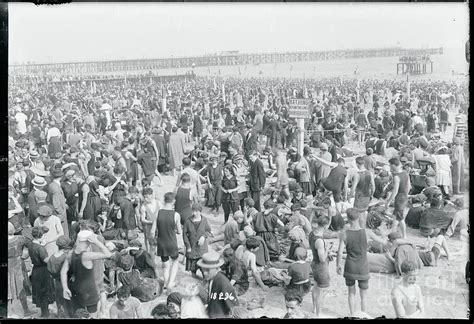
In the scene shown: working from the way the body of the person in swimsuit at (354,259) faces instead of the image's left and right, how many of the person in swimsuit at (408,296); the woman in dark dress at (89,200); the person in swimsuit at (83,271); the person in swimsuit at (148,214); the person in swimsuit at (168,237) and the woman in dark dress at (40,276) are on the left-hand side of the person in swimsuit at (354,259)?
5

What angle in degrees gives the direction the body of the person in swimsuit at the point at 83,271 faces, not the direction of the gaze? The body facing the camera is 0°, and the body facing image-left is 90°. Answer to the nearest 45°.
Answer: approximately 225°

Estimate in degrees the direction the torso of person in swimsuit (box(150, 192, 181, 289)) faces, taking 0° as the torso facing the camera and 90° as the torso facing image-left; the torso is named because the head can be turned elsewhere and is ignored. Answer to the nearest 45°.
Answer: approximately 180°

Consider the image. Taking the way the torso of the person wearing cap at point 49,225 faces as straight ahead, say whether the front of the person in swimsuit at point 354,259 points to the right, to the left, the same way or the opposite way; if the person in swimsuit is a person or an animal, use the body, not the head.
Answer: the opposite way

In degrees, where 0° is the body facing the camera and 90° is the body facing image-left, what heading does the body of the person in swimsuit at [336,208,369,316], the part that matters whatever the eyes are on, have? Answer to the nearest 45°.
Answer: approximately 180°

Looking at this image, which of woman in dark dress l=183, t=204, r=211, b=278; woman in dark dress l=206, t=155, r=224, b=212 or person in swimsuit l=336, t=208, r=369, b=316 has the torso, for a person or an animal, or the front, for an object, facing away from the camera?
the person in swimsuit

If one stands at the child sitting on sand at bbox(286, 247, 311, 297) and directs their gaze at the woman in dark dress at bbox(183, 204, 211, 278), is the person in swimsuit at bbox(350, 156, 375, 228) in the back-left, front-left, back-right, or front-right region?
back-right

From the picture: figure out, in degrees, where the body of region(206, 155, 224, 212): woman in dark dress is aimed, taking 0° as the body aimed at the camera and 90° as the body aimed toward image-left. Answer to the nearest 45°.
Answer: approximately 0°

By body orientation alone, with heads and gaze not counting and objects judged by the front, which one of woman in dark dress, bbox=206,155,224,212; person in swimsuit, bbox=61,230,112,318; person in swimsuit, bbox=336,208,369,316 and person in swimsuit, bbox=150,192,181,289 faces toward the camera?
the woman in dark dress
